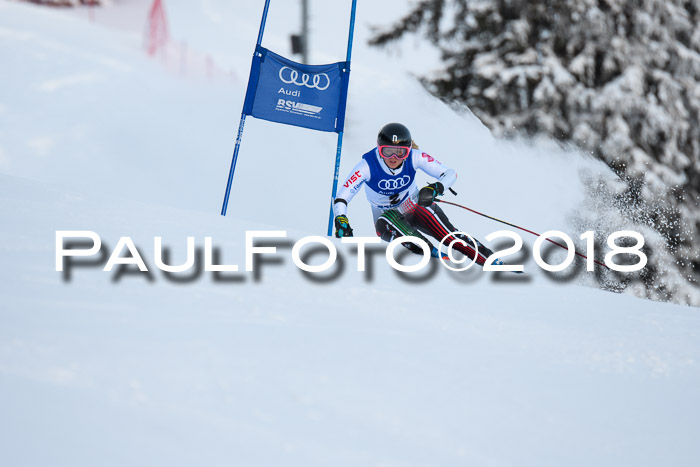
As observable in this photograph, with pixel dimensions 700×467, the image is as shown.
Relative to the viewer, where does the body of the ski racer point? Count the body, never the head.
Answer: toward the camera

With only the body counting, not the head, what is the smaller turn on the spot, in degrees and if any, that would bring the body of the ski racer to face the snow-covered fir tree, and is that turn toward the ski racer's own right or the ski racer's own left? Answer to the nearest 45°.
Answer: approximately 135° to the ski racer's own left

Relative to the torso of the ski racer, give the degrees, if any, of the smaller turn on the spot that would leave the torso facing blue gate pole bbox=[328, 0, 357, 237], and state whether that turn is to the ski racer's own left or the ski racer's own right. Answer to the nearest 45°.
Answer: approximately 135° to the ski racer's own right
